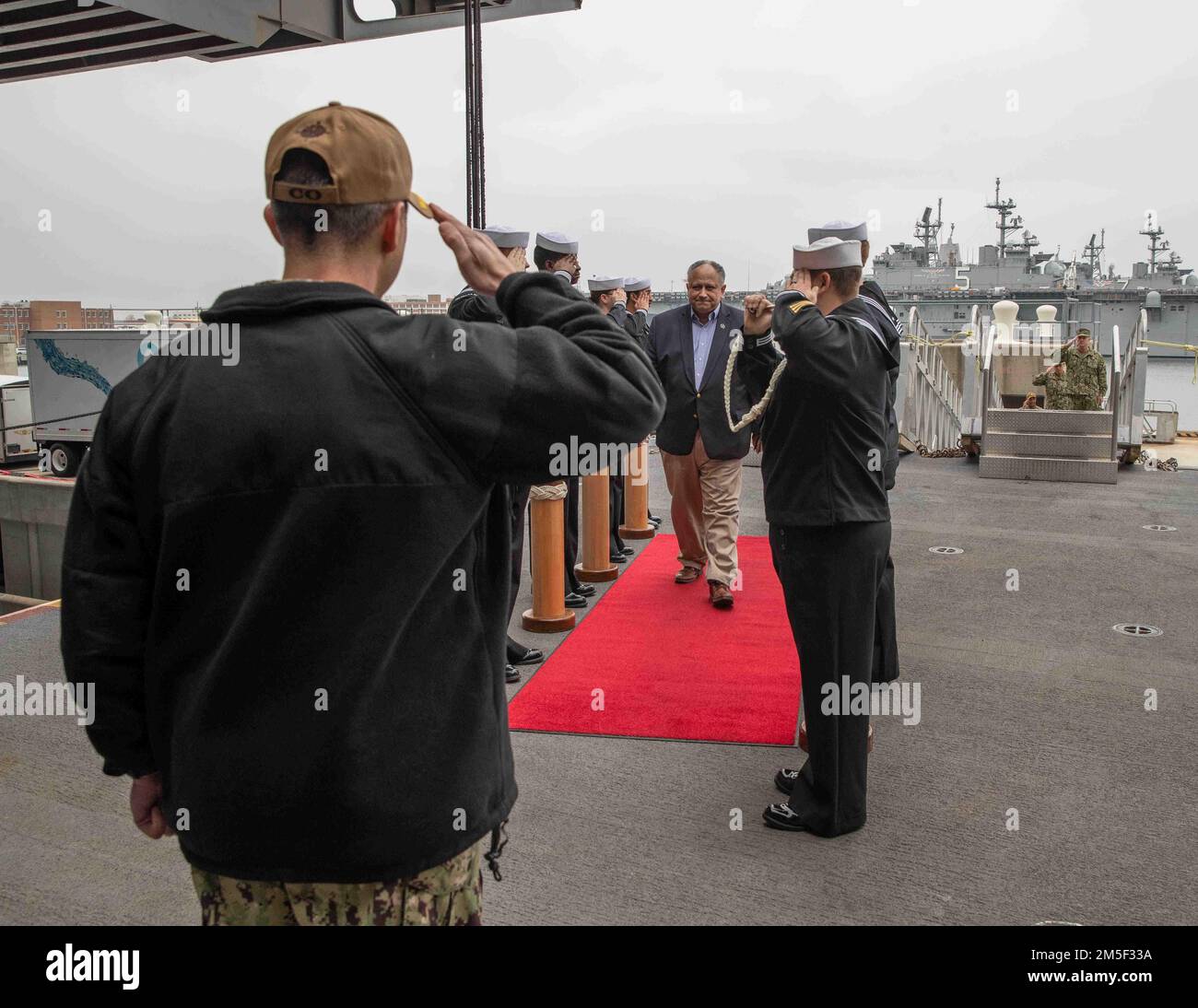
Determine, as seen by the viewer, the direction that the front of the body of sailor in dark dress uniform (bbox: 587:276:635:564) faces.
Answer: to the viewer's right

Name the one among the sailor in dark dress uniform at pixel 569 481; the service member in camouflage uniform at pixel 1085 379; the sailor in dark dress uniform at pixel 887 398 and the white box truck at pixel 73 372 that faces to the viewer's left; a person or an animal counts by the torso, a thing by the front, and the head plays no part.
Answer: the sailor in dark dress uniform at pixel 887 398

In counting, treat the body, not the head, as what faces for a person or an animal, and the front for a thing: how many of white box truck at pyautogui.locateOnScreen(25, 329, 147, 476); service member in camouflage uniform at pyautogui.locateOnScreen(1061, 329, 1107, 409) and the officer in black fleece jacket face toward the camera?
1

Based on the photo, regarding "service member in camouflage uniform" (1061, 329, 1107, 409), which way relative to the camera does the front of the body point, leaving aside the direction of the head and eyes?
toward the camera

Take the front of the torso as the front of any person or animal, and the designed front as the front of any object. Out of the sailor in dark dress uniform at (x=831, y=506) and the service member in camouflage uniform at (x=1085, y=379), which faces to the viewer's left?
the sailor in dark dress uniform

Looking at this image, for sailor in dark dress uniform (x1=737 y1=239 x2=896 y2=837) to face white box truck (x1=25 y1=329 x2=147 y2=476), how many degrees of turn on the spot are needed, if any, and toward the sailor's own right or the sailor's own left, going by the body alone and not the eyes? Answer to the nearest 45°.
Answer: approximately 45° to the sailor's own right

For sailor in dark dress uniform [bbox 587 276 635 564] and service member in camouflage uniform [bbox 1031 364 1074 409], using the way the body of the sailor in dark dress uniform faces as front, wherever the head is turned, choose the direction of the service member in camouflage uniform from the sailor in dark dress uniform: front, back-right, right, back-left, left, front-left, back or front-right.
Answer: front-left

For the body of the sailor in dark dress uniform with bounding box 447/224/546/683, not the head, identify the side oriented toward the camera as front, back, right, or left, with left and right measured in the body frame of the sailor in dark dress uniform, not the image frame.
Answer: right

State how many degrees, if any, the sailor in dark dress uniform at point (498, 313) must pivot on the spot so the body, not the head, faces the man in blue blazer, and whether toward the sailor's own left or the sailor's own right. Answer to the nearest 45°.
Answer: approximately 45° to the sailor's own left

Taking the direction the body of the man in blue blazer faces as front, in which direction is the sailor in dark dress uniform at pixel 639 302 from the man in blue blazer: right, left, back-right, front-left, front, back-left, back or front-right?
back

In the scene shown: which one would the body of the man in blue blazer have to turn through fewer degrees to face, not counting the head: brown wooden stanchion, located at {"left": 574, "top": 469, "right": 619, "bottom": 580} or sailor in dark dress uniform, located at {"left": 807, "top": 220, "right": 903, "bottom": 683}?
the sailor in dark dress uniform

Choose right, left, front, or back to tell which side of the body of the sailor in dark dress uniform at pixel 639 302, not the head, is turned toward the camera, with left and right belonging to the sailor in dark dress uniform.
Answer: right

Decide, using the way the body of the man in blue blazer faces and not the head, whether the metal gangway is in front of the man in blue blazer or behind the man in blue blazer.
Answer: behind
